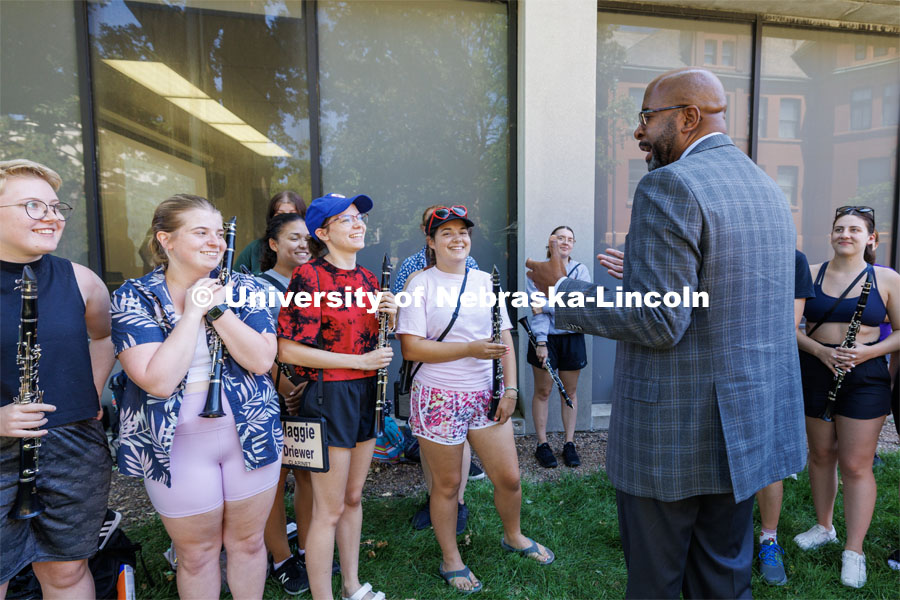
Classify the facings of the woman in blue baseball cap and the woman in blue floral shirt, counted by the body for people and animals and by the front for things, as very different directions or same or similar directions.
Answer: same or similar directions

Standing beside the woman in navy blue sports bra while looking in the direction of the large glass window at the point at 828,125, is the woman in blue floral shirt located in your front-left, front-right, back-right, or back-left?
back-left

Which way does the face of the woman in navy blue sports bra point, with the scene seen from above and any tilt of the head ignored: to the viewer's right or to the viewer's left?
to the viewer's left

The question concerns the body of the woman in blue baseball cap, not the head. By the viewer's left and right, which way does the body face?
facing the viewer and to the right of the viewer

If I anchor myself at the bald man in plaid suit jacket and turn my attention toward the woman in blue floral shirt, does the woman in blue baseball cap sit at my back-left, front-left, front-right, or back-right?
front-right

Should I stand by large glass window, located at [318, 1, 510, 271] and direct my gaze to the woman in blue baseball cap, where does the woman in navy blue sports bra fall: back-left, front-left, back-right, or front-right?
front-left

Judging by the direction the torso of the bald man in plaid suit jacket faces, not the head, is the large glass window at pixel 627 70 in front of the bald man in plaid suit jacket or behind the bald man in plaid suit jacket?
in front

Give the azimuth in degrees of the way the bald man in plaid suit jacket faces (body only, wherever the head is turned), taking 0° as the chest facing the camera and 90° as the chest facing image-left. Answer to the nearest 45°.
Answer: approximately 135°

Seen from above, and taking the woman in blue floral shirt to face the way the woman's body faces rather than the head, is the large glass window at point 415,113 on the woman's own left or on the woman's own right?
on the woman's own left

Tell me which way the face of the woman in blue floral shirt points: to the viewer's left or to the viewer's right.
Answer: to the viewer's right

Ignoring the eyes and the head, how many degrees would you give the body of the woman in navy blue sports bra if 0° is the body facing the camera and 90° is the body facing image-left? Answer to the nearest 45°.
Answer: approximately 45°

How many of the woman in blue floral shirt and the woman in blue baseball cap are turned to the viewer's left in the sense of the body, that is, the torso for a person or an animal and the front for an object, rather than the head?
0
